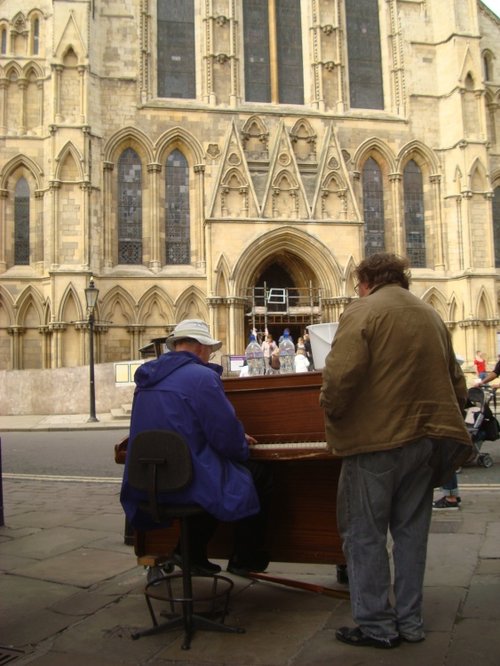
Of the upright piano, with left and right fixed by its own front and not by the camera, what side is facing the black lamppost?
back

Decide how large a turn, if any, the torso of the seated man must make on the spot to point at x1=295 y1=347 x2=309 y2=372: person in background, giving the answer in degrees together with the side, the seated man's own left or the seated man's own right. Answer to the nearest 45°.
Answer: approximately 45° to the seated man's own left

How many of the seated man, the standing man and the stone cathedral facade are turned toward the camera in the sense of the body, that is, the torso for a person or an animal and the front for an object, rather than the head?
1

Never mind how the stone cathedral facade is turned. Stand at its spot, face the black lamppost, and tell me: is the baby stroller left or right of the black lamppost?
left

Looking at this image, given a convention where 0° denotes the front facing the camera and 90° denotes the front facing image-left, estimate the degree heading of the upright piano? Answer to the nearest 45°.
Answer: approximately 0°

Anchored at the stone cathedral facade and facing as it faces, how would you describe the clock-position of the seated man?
The seated man is roughly at 12 o'clock from the stone cathedral facade.

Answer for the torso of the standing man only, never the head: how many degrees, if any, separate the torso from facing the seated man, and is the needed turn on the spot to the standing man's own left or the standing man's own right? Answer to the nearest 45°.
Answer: approximately 45° to the standing man's own left

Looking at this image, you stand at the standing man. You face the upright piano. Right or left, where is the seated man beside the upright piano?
left

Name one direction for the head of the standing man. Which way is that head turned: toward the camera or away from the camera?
away from the camera

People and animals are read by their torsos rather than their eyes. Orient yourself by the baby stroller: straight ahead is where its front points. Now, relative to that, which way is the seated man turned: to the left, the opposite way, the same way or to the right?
the opposite way
